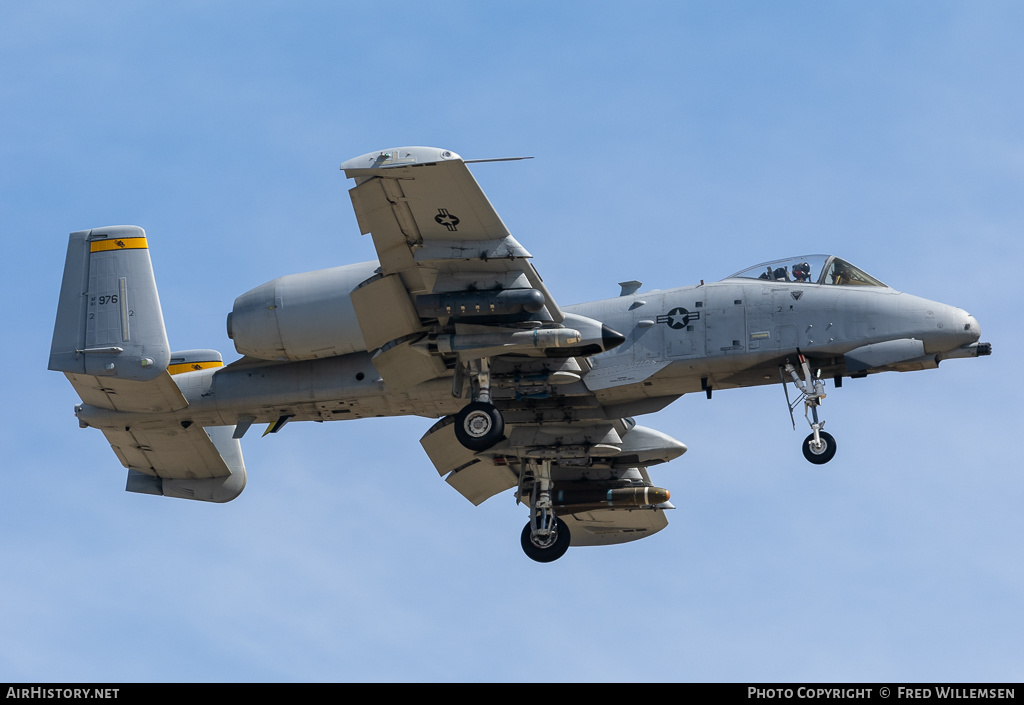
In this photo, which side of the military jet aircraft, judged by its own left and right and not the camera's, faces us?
right
